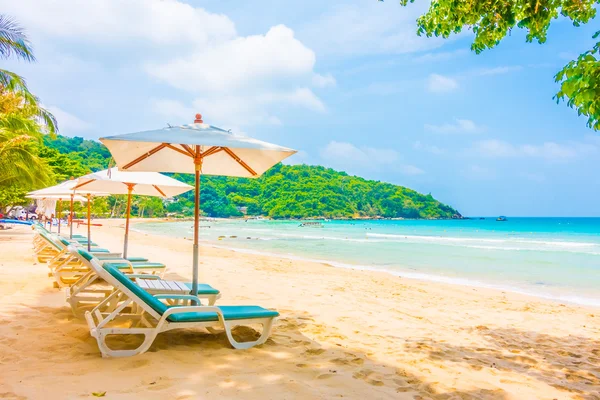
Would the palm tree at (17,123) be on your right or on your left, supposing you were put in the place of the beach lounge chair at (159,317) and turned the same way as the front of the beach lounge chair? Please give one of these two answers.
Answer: on your left

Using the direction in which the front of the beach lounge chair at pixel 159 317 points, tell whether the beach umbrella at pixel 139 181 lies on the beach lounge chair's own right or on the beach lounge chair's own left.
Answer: on the beach lounge chair's own left

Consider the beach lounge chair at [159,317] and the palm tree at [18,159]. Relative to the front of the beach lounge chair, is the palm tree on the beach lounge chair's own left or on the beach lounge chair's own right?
on the beach lounge chair's own left

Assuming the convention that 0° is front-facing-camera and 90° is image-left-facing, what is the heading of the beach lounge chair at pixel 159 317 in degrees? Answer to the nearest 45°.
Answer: approximately 270°
